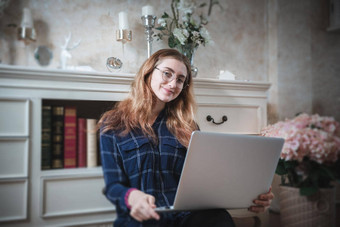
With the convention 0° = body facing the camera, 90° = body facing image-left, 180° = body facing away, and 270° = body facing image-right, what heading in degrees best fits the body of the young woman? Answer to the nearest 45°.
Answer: approximately 315°

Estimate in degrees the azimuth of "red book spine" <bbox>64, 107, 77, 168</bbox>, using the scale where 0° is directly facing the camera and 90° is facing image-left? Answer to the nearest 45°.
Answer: approximately 0°

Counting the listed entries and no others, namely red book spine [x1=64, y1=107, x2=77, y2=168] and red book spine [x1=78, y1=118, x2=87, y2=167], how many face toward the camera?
2
